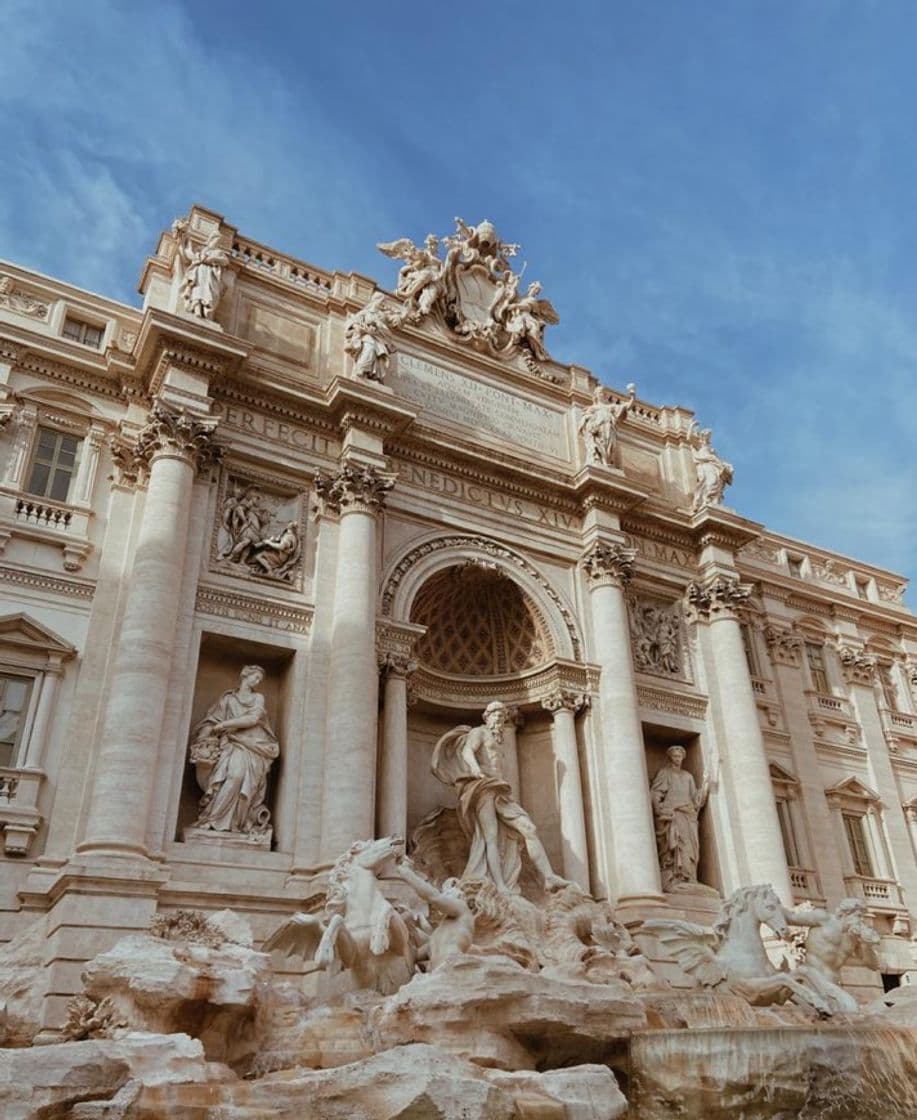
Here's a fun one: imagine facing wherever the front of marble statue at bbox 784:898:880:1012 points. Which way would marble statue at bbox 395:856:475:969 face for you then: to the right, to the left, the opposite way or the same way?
to the right

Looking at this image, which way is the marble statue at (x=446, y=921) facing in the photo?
to the viewer's left

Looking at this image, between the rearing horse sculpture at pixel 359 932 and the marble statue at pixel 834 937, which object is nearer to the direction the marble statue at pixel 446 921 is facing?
the rearing horse sculpture

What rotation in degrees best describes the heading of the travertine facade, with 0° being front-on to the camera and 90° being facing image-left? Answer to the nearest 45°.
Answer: approximately 315°

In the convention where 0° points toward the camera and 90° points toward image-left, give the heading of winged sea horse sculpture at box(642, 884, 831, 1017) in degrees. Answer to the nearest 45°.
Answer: approximately 270°

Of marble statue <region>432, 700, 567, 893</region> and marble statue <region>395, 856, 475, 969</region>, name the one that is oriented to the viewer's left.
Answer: marble statue <region>395, 856, 475, 969</region>

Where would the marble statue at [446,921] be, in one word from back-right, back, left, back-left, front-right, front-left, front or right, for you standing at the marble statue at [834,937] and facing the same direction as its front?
right

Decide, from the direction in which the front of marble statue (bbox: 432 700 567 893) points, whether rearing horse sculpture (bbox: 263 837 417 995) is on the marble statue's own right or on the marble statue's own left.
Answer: on the marble statue's own right

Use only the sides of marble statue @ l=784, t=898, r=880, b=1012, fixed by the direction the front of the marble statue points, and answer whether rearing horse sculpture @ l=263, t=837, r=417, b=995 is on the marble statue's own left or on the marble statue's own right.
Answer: on the marble statue's own right
